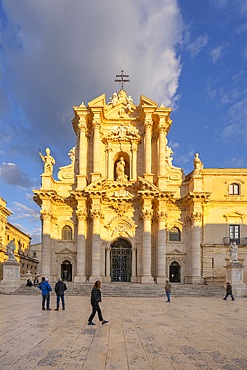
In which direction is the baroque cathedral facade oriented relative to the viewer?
toward the camera
